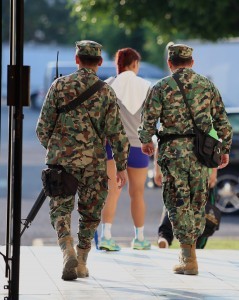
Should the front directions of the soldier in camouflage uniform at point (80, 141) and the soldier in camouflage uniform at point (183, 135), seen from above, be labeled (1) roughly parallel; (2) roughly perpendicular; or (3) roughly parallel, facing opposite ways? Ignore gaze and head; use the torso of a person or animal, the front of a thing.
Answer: roughly parallel

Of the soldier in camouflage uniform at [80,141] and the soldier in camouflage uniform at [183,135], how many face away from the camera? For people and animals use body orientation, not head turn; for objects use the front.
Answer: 2

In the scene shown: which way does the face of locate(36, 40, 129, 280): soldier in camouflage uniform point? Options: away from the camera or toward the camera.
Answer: away from the camera

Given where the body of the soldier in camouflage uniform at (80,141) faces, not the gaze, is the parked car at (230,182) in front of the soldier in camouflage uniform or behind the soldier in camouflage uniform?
in front

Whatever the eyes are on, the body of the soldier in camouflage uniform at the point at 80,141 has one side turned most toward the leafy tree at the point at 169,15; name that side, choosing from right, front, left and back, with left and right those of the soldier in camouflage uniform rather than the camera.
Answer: front

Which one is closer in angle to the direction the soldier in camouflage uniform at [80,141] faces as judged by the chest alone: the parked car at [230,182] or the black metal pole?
the parked car

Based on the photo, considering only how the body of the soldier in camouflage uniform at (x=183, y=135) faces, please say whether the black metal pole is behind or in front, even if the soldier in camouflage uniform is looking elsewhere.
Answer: behind

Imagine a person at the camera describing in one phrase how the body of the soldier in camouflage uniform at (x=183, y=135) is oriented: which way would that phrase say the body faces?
away from the camera

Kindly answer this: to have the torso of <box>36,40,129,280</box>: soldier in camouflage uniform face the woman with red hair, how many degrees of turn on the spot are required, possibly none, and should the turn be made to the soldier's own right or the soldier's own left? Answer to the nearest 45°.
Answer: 0° — they already face them

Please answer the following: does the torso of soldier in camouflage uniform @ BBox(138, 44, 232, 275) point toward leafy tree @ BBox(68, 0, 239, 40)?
yes

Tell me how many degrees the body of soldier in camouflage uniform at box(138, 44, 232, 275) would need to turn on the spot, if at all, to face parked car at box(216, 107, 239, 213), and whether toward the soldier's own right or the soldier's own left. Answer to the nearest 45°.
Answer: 0° — they already face it

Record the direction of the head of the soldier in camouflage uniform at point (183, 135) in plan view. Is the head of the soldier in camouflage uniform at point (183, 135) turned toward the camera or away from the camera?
away from the camera

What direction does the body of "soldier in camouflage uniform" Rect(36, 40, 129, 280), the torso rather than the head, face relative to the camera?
away from the camera

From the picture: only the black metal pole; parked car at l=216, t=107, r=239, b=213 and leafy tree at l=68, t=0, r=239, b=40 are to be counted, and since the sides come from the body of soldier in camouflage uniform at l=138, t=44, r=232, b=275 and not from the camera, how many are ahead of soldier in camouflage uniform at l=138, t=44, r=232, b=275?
2
